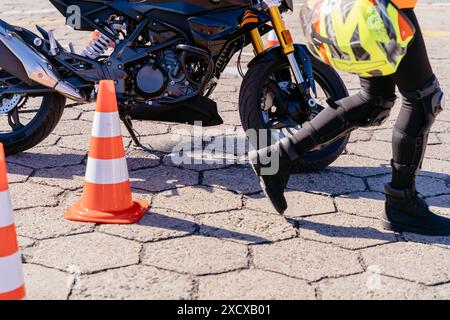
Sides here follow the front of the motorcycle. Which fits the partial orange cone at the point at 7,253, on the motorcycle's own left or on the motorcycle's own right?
on the motorcycle's own right

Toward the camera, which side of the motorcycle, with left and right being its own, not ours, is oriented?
right

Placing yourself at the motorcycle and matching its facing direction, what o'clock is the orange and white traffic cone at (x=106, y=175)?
The orange and white traffic cone is roughly at 4 o'clock from the motorcycle.
